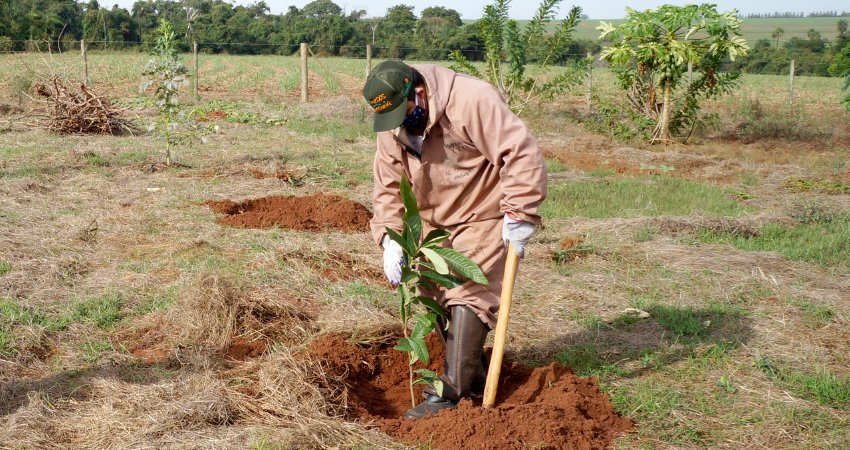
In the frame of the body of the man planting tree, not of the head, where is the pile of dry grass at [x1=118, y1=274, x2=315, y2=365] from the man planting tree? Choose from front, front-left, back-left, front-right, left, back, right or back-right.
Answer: right

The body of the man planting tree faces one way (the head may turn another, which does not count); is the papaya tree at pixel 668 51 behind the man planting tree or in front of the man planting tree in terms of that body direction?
behind

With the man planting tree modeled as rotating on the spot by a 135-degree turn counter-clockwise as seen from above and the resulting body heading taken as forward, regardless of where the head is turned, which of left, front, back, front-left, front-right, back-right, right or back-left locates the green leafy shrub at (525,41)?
left

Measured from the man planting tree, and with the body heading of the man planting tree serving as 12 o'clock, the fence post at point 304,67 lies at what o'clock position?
The fence post is roughly at 4 o'clock from the man planting tree.

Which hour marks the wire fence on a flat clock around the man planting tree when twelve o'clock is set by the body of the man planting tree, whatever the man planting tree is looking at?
The wire fence is roughly at 4 o'clock from the man planting tree.

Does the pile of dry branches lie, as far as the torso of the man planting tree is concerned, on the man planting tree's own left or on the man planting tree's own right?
on the man planting tree's own right

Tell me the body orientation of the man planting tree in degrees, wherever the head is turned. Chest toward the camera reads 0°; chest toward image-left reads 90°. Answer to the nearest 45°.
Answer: approximately 45°
